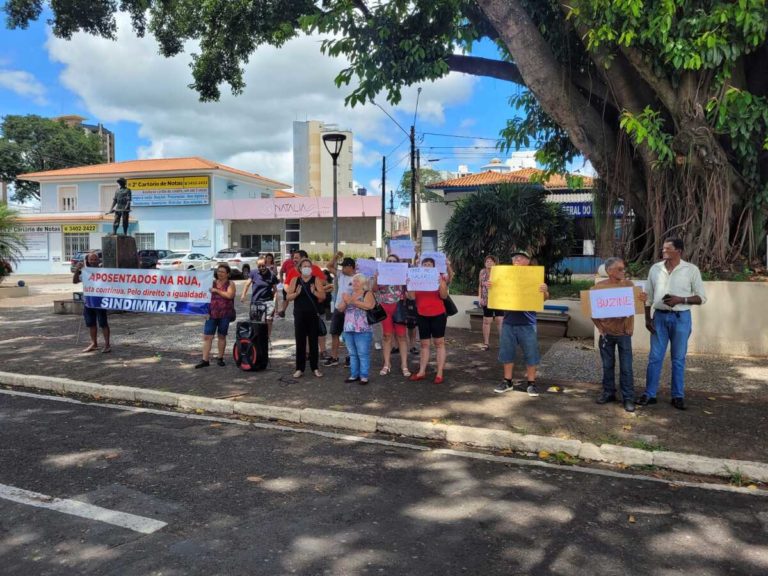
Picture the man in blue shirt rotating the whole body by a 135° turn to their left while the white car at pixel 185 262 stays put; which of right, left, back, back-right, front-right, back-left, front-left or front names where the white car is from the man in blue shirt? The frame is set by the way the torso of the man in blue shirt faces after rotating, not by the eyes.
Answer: left

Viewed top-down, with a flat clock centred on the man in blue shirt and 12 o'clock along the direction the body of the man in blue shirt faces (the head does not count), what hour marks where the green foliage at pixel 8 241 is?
The green foliage is roughly at 4 o'clock from the man in blue shirt.

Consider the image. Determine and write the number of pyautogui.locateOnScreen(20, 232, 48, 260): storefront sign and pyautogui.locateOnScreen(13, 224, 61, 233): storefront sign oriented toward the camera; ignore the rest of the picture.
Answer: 2

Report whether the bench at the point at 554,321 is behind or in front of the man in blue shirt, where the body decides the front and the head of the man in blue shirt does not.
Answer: behind

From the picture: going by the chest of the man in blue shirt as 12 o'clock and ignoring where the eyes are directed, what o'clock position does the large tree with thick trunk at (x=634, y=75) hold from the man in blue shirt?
The large tree with thick trunk is roughly at 7 o'clock from the man in blue shirt.

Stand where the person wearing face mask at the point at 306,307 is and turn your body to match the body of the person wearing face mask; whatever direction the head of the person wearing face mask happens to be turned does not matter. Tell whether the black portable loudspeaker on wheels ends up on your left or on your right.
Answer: on your right

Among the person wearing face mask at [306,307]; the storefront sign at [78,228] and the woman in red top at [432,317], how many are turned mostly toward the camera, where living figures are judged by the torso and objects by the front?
3

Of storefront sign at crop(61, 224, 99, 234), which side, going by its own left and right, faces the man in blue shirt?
front

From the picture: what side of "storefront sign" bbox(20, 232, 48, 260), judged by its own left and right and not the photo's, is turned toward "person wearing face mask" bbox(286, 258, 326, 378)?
front
